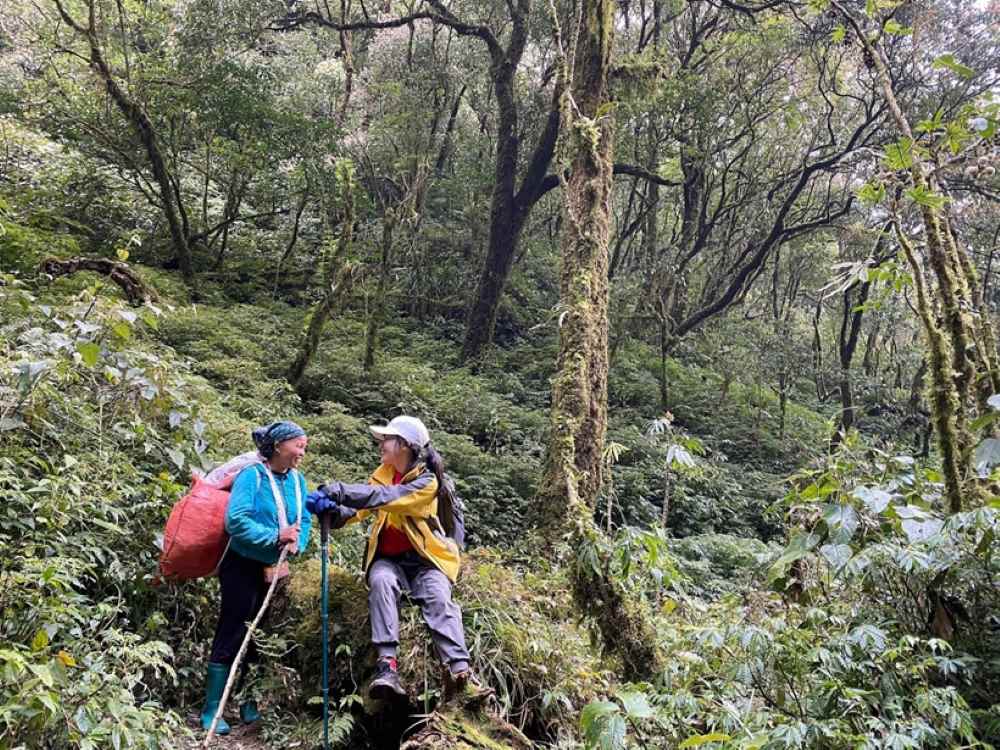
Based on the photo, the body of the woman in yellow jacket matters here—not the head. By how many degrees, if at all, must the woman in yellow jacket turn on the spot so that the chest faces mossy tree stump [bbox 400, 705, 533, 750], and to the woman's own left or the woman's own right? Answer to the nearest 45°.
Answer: approximately 90° to the woman's own left

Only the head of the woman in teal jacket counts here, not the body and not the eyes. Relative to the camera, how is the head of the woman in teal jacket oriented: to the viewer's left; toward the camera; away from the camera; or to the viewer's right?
to the viewer's right

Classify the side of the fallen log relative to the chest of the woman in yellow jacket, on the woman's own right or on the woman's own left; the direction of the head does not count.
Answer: on the woman's own right

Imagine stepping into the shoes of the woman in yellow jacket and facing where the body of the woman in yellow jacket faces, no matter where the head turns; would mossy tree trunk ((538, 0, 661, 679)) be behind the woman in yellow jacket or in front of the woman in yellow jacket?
behind

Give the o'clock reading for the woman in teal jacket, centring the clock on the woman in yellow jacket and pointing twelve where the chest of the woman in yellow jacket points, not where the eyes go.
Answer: The woman in teal jacket is roughly at 2 o'clock from the woman in yellow jacket.

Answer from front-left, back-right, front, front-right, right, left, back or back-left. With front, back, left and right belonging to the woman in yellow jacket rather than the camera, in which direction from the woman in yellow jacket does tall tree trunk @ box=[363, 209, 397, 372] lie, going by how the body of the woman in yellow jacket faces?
back-right

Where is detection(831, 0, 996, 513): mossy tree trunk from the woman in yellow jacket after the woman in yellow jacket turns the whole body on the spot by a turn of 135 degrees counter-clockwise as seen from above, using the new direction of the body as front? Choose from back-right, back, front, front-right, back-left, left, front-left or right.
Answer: front

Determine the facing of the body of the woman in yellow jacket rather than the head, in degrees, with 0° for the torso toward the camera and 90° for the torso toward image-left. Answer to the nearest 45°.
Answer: approximately 45°

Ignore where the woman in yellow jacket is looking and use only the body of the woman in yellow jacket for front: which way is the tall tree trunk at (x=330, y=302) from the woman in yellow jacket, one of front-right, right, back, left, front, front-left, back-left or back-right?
back-right
